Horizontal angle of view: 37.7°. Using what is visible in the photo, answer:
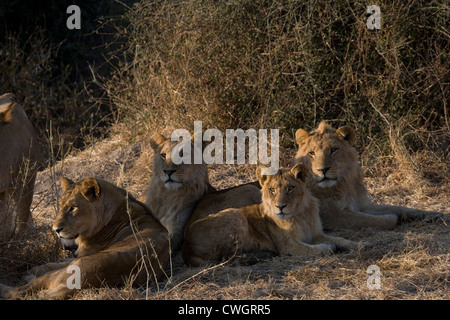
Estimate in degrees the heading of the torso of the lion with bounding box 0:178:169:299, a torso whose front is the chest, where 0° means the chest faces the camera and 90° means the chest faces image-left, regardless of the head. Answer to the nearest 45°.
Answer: approximately 90°

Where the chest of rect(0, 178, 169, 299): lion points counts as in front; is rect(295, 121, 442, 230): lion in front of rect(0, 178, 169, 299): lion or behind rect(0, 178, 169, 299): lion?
behind

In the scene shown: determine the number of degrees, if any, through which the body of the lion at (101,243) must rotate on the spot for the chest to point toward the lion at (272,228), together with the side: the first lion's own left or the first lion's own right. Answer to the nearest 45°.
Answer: approximately 180°

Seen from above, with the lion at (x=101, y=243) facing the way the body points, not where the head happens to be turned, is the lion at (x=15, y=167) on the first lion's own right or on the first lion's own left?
on the first lion's own right

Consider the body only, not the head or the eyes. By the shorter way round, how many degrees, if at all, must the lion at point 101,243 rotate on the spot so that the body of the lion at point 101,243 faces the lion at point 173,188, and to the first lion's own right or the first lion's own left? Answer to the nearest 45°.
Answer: approximately 135° to the first lion's own right
